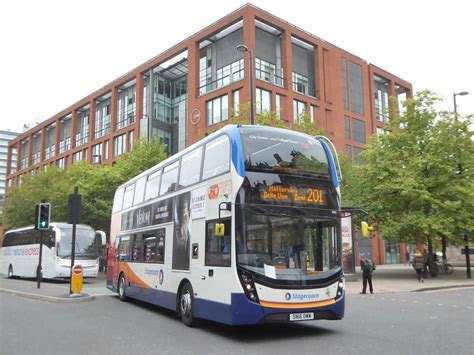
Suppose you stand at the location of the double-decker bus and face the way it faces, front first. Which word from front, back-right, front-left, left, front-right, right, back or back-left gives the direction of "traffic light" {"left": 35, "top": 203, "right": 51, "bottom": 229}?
back

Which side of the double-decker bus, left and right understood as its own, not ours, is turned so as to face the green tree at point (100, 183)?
back

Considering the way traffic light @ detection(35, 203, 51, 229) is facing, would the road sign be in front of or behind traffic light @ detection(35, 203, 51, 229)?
in front

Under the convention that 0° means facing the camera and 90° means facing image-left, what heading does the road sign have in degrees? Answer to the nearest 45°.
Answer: approximately 0°

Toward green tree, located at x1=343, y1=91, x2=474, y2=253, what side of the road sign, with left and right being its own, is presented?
left

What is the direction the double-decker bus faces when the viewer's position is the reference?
facing the viewer and to the right of the viewer

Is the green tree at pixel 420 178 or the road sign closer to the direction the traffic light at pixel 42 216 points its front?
the road sign

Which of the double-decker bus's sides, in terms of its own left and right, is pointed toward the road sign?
back

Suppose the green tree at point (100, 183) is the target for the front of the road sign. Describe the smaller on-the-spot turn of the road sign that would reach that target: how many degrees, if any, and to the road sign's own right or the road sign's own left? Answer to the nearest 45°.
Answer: approximately 180°

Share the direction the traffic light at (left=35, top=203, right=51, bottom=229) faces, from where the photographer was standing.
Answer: facing the viewer

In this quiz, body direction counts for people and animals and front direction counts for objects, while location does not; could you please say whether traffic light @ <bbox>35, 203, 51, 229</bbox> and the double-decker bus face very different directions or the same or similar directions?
same or similar directions

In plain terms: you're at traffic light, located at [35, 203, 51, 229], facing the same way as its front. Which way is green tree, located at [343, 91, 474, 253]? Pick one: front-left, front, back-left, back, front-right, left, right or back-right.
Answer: left

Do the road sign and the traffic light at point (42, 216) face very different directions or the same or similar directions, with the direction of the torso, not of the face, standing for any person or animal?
same or similar directions

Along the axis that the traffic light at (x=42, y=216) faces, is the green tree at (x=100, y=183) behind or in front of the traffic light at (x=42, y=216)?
behind

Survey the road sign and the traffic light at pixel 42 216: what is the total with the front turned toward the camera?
2
